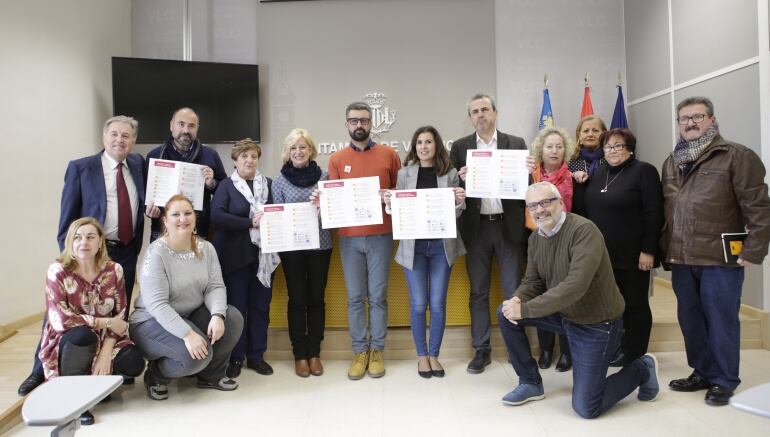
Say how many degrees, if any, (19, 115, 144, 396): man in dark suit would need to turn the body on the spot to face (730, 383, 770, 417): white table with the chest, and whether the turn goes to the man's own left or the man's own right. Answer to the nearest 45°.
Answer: approximately 45° to the man's own left

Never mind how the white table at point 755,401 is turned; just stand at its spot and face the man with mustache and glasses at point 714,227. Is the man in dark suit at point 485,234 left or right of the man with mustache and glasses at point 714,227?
left

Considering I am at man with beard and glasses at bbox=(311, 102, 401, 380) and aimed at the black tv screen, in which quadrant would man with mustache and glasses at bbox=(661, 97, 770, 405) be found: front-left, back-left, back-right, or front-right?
back-right

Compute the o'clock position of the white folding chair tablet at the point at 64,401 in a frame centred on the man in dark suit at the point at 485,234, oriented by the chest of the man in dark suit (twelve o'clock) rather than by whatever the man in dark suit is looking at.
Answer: The white folding chair tablet is roughly at 1 o'clock from the man in dark suit.

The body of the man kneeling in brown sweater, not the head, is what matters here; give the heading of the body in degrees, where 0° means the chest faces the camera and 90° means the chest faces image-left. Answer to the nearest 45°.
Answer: approximately 45°

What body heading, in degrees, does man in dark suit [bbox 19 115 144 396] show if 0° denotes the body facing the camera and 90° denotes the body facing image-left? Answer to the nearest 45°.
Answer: approximately 0°

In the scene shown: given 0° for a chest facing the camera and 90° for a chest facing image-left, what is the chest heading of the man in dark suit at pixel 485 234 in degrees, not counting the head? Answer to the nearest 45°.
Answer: approximately 0°

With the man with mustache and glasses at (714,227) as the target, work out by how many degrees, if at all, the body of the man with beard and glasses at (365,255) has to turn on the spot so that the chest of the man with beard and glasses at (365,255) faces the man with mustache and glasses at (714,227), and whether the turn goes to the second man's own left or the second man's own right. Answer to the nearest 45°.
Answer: approximately 90° to the second man's own left
